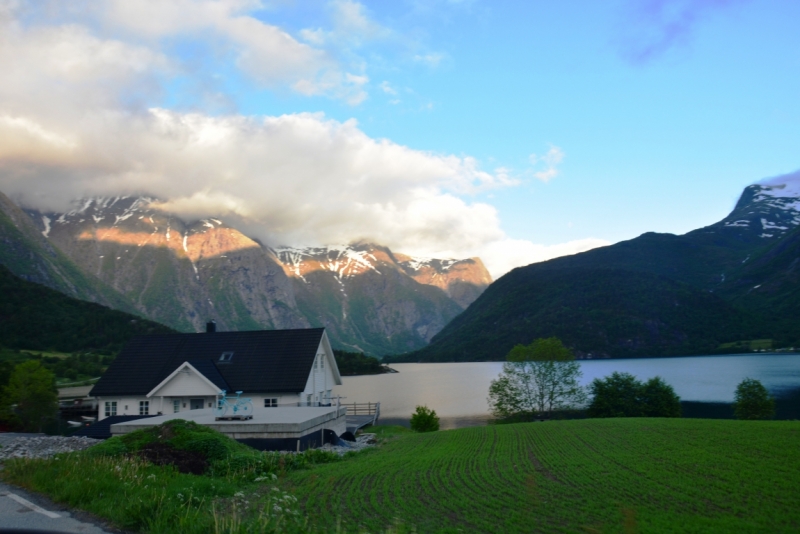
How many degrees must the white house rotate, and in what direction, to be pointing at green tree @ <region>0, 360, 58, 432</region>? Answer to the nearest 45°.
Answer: approximately 135° to its right

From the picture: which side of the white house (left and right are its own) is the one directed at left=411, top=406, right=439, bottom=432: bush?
left

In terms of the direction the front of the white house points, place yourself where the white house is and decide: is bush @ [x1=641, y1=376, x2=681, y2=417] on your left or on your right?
on your left

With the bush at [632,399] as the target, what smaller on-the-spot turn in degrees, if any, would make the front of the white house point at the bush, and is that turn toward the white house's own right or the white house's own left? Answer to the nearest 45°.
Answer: approximately 90° to the white house's own left

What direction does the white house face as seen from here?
toward the camera

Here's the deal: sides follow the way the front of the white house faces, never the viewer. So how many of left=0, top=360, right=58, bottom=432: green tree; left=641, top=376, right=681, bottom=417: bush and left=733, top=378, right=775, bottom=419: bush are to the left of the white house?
2

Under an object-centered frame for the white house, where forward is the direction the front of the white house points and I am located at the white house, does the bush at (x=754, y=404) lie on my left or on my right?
on my left
